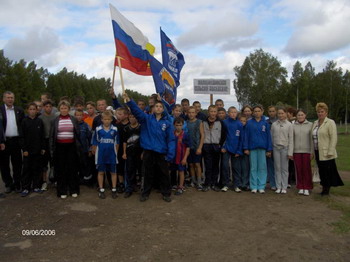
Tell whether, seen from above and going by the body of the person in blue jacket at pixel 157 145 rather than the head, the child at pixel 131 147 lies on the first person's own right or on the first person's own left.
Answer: on the first person's own right

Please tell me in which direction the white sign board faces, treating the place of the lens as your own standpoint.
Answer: facing the viewer

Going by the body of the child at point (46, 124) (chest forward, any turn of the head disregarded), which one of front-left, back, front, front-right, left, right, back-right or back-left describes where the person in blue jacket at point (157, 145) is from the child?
front-left

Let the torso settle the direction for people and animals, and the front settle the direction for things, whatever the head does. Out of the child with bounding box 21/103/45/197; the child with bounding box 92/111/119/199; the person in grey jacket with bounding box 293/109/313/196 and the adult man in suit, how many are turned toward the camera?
4

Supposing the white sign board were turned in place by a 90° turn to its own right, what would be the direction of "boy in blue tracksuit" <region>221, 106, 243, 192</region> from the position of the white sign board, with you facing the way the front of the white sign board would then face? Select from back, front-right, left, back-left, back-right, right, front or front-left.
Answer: left

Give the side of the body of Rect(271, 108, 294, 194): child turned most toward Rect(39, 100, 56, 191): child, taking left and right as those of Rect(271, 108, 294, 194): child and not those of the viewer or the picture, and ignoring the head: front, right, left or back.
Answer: right

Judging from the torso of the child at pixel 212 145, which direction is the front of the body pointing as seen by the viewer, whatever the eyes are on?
toward the camera

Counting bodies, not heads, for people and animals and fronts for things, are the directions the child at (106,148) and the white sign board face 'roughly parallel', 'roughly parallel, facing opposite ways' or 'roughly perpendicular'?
roughly parallel

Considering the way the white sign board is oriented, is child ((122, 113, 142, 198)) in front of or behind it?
in front

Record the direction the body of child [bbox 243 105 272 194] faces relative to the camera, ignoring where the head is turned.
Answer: toward the camera

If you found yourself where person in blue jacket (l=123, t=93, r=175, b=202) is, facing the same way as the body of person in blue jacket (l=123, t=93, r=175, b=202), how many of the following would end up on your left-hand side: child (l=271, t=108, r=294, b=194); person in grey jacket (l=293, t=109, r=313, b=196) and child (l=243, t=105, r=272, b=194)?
3

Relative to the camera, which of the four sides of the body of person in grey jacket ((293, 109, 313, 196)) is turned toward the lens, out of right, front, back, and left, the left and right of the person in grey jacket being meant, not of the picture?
front

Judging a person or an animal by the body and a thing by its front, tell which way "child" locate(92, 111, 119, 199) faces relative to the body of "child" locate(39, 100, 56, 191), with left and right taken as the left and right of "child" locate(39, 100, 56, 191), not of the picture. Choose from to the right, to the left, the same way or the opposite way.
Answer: the same way

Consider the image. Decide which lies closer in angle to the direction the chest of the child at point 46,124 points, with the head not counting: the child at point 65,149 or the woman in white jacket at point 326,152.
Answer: the child
